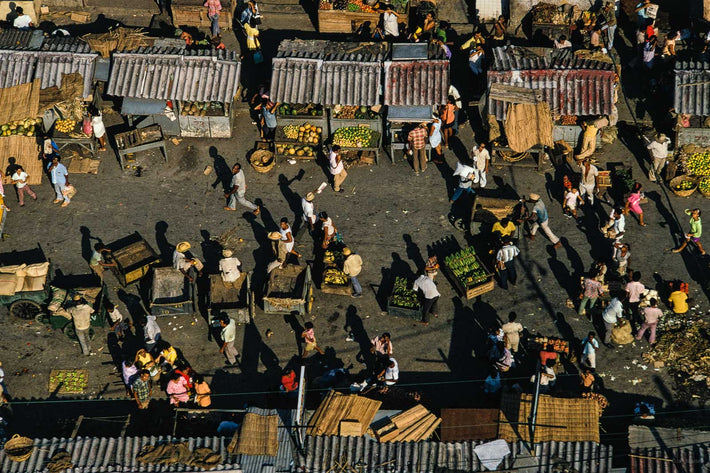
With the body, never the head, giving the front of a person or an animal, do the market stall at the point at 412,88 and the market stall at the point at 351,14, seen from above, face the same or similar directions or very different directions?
same or similar directions

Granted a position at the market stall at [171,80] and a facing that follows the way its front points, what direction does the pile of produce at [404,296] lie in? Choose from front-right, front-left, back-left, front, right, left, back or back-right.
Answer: front-left

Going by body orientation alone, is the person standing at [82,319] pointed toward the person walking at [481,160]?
no

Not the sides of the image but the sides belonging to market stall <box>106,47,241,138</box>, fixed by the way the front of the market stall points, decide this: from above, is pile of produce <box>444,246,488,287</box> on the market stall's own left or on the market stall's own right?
on the market stall's own left

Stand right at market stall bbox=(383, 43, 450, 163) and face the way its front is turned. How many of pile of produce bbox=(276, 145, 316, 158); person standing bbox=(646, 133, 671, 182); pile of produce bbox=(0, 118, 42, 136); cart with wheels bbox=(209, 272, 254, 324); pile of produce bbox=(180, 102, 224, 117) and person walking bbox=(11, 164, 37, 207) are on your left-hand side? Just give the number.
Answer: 1

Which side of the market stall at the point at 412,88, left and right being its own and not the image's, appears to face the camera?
front

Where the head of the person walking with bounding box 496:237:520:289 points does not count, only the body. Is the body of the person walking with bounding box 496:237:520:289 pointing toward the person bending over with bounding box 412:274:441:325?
no

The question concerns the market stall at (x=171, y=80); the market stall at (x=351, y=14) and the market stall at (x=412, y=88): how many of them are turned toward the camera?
3

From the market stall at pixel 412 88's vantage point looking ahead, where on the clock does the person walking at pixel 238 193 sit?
The person walking is roughly at 2 o'clock from the market stall.

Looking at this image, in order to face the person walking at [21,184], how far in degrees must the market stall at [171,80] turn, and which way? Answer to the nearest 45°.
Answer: approximately 90° to its right

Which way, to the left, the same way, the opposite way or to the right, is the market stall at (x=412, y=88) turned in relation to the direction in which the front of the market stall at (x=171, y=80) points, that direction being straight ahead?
the same way

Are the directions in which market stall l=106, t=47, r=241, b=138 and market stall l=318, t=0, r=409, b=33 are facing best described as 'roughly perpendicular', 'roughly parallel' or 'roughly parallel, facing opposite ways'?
roughly parallel
